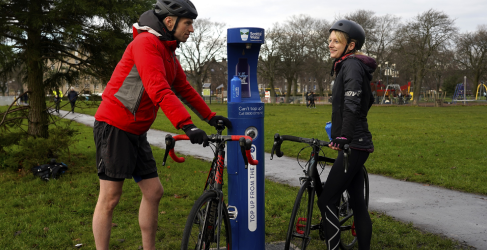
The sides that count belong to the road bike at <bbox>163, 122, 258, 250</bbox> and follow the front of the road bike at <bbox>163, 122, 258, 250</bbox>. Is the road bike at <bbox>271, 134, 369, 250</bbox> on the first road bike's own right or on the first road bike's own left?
on the first road bike's own left

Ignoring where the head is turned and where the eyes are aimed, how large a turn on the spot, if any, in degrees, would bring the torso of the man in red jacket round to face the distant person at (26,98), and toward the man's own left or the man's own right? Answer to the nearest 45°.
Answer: approximately 135° to the man's own left

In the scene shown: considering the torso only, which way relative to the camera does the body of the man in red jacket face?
to the viewer's right

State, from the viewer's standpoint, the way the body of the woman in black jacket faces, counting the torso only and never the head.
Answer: to the viewer's left

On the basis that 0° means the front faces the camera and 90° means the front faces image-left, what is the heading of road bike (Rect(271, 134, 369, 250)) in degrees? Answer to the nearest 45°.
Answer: approximately 45°

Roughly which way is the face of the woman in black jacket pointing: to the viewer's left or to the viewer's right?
to the viewer's left

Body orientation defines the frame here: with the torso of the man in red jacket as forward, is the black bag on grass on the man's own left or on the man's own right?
on the man's own left

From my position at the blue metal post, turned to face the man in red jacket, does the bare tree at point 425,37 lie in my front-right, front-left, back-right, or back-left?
back-right
